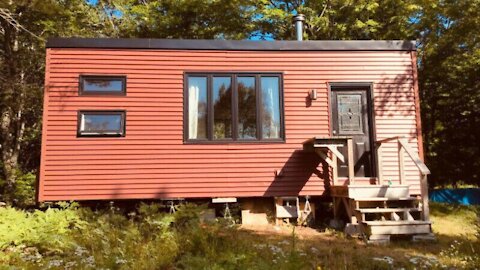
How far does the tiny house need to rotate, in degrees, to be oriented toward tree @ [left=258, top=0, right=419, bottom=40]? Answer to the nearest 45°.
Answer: approximately 135° to its left

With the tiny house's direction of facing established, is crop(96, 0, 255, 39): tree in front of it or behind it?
behind

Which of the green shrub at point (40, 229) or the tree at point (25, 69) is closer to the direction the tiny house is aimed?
the green shrub

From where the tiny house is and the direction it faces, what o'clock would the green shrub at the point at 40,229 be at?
The green shrub is roughly at 2 o'clock from the tiny house.

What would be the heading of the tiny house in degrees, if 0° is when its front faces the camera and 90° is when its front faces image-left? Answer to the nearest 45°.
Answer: approximately 0°

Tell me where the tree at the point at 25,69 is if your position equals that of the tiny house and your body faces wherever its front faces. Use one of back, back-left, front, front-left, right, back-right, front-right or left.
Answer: back-right

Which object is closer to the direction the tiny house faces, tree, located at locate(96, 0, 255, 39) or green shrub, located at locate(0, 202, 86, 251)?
the green shrub

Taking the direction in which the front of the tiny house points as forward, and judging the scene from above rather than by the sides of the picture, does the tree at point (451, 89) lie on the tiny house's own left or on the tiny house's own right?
on the tiny house's own left
